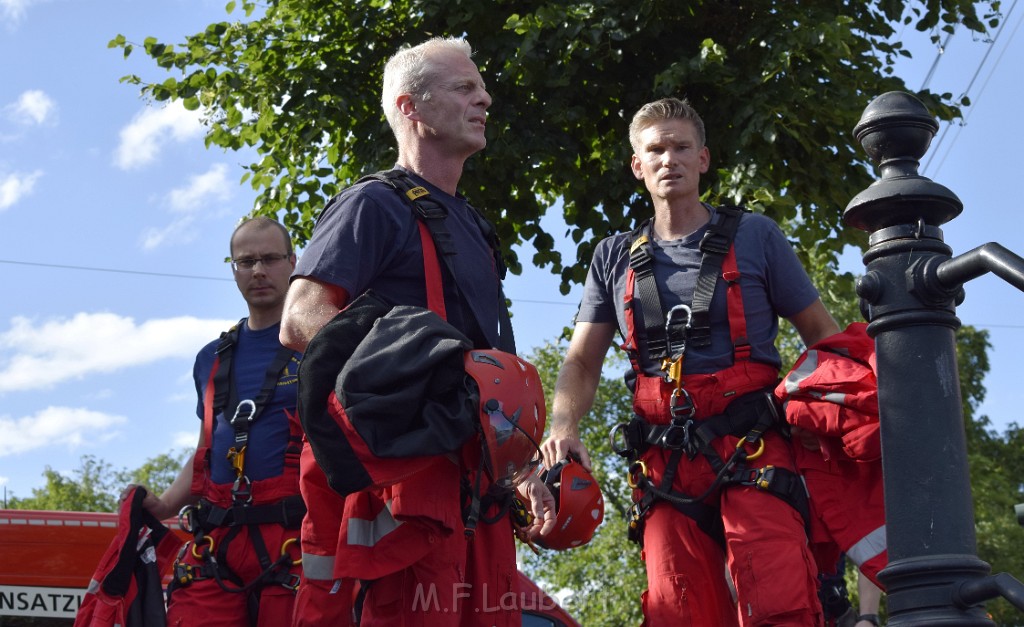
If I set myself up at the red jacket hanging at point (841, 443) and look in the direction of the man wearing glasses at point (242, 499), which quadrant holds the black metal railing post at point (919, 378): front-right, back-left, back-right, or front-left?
back-left

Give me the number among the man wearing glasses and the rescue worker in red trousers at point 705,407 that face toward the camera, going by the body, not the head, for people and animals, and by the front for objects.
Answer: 2

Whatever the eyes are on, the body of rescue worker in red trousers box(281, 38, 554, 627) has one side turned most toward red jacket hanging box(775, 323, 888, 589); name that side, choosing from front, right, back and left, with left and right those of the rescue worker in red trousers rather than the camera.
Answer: left

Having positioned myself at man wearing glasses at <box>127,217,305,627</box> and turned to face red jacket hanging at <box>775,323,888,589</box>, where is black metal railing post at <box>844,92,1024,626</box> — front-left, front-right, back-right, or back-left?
front-right

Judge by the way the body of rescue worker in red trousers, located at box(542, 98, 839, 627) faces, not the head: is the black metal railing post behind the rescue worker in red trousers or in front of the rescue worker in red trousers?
in front

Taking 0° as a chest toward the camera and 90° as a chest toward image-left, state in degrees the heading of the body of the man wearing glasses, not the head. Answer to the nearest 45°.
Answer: approximately 0°

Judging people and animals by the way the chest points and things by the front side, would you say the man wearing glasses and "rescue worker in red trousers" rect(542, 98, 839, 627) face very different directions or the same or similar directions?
same or similar directions

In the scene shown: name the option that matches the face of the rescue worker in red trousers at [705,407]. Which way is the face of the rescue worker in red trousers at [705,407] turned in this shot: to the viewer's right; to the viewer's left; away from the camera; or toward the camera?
toward the camera

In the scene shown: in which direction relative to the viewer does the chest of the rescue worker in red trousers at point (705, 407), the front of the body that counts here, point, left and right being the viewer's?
facing the viewer

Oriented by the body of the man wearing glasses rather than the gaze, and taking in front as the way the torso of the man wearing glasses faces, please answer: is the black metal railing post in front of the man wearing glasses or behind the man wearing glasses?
in front

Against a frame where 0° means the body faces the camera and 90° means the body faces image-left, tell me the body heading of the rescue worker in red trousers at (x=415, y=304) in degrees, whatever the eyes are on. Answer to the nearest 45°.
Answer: approximately 315°

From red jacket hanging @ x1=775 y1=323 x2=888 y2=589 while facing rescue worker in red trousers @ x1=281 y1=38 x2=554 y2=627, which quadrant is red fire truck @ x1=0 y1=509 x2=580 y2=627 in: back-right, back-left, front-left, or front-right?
front-right

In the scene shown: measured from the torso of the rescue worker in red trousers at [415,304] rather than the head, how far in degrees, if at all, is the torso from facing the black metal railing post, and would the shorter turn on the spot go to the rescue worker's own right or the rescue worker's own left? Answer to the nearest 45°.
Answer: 0° — they already face it

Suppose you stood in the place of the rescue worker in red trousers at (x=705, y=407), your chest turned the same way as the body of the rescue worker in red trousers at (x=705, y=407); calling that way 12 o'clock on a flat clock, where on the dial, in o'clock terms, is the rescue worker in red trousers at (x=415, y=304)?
the rescue worker in red trousers at (x=415, y=304) is roughly at 1 o'clock from the rescue worker in red trousers at (x=705, y=407).

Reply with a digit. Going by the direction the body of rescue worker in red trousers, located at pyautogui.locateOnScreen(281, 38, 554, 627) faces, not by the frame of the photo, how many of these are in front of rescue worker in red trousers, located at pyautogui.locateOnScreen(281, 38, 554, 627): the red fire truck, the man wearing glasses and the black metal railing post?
1

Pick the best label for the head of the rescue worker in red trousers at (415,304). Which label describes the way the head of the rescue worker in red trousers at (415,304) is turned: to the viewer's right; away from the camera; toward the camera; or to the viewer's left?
to the viewer's right
